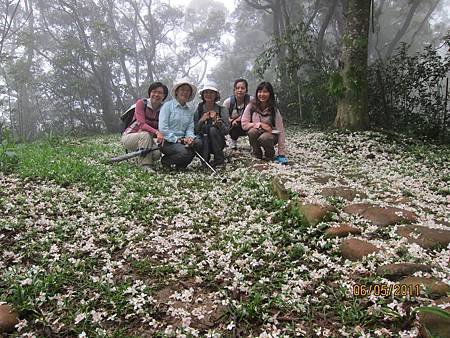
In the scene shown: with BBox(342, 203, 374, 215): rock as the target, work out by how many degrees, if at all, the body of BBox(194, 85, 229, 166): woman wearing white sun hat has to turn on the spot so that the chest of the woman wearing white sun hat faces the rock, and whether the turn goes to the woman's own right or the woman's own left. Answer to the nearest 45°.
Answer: approximately 45° to the woman's own left

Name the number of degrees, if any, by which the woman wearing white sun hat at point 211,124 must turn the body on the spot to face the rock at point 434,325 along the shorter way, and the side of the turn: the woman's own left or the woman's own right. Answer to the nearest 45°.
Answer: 0° — they already face it

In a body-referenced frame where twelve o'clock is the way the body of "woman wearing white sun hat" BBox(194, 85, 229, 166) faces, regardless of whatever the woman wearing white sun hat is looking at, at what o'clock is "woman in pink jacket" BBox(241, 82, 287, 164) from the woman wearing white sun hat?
The woman in pink jacket is roughly at 9 o'clock from the woman wearing white sun hat.

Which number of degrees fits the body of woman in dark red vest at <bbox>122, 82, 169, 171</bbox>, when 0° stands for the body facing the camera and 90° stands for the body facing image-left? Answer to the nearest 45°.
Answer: approximately 315°

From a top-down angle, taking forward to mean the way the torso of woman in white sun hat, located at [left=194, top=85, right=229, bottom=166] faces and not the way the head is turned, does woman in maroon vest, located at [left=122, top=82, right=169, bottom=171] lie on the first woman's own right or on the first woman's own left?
on the first woman's own right

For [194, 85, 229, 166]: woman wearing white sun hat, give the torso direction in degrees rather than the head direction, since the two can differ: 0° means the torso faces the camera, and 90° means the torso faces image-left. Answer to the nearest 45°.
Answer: approximately 0°

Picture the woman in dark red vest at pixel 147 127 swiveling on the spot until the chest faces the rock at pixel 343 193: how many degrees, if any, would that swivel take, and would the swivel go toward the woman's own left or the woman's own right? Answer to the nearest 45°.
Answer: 0° — they already face it

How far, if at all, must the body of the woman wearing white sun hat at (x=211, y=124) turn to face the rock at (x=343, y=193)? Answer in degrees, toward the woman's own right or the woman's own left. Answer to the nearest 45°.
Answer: approximately 45° to the woman's own left

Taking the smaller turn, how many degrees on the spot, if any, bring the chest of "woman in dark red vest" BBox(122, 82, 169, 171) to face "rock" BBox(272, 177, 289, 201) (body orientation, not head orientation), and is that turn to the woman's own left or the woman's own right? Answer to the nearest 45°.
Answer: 0° — they already face it
